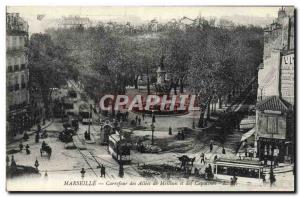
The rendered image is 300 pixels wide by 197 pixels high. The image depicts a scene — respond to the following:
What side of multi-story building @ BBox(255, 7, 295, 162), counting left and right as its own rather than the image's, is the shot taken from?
front

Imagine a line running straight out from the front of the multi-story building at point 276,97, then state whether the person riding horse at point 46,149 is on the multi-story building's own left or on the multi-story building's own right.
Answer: on the multi-story building's own right
